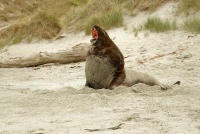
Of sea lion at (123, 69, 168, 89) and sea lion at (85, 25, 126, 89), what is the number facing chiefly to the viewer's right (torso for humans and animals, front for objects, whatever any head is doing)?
0

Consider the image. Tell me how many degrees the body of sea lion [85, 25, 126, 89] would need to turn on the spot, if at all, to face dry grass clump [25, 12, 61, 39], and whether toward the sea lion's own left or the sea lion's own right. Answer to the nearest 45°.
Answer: approximately 135° to the sea lion's own right

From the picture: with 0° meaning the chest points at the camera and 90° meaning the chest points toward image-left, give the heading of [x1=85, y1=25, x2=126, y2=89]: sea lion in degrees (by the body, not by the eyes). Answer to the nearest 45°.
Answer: approximately 45°

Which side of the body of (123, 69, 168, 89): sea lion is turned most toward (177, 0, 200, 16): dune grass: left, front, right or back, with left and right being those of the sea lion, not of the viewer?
right

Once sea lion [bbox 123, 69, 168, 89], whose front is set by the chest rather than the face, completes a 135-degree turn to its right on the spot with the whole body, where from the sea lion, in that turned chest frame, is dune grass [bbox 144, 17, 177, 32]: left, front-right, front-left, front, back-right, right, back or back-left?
front-left

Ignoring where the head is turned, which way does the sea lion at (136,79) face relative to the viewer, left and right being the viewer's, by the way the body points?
facing to the left of the viewer

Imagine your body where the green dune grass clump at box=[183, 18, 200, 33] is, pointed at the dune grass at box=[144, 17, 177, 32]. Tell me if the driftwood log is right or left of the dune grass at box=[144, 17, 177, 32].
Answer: left
